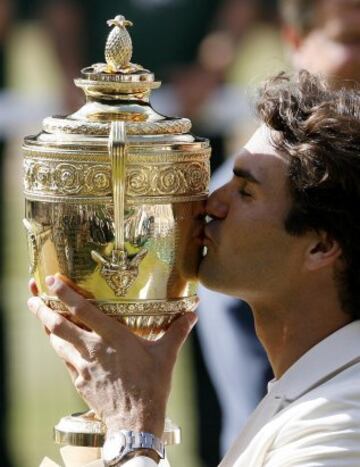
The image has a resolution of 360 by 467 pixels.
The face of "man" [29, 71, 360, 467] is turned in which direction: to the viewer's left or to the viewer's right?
to the viewer's left

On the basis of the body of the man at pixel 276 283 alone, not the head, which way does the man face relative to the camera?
to the viewer's left
